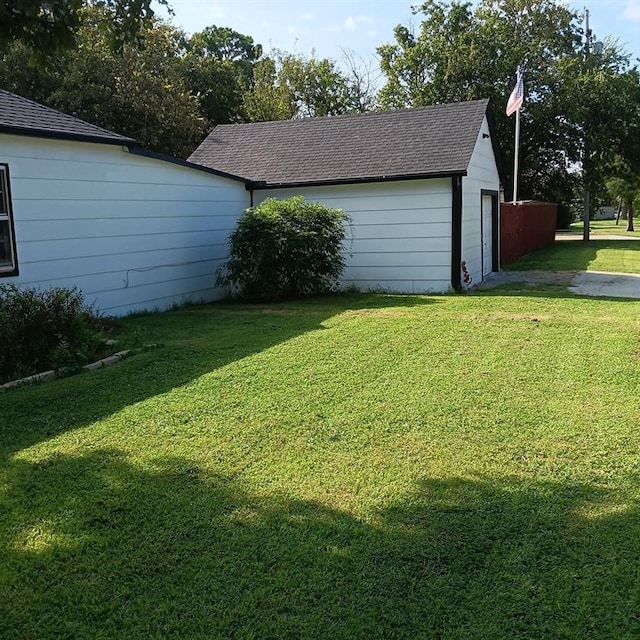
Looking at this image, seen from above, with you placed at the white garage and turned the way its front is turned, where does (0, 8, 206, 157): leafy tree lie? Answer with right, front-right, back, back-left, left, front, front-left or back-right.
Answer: back-left

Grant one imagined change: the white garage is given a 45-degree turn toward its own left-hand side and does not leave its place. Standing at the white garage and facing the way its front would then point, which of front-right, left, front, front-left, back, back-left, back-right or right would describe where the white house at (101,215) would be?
back

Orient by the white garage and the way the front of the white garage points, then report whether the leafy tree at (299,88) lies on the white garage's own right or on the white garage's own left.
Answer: on the white garage's own left

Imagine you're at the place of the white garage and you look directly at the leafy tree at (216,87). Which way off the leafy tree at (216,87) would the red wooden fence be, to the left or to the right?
right

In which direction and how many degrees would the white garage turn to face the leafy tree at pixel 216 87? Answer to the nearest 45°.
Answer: approximately 90° to its left

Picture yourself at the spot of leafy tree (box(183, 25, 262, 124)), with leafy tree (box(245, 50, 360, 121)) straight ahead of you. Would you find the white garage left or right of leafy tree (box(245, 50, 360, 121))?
right

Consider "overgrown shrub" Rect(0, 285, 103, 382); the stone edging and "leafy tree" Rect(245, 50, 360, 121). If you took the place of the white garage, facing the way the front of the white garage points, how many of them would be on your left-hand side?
1

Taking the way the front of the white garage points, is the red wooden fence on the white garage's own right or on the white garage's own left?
on the white garage's own left

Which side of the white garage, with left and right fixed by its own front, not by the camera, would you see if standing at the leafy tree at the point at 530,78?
left

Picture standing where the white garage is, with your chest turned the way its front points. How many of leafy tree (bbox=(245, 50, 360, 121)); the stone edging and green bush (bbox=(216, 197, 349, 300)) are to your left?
1

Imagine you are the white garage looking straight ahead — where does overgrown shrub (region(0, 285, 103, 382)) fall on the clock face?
The overgrown shrub is roughly at 4 o'clock from the white garage.

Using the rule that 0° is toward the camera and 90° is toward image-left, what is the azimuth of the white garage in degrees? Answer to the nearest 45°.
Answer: approximately 270°
